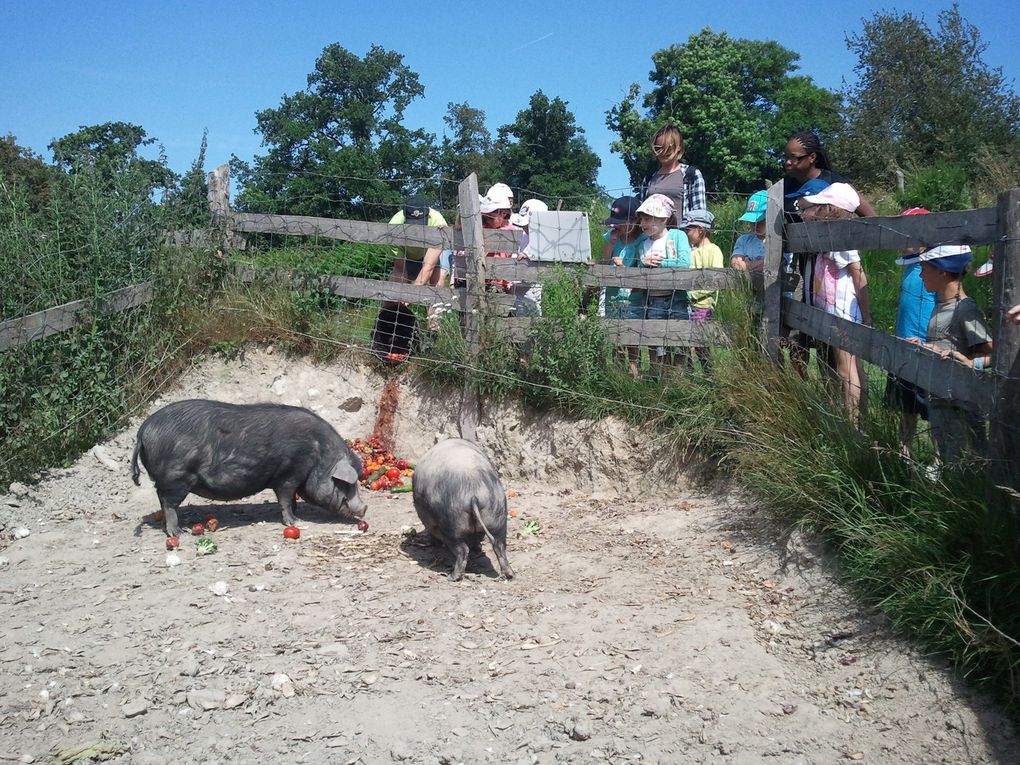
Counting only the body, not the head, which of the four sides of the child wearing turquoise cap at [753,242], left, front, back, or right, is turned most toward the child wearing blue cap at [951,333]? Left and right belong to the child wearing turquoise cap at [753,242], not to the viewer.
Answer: left

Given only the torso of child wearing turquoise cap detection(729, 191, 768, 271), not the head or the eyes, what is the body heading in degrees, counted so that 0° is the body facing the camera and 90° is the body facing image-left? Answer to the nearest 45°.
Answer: approximately 45°

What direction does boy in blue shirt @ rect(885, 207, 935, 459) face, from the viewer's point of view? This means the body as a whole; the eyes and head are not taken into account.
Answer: to the viewer's left

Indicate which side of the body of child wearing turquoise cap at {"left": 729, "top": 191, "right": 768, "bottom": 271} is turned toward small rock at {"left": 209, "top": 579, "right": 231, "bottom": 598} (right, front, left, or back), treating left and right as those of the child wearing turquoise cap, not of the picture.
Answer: front

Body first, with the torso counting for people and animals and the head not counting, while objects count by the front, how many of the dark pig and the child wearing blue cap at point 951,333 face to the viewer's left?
1

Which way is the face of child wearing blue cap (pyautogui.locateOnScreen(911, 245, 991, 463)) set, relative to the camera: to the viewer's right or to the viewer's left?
to the viewer's left

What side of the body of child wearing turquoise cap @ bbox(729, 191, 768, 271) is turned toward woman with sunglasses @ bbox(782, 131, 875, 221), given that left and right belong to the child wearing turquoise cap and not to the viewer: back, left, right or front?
left

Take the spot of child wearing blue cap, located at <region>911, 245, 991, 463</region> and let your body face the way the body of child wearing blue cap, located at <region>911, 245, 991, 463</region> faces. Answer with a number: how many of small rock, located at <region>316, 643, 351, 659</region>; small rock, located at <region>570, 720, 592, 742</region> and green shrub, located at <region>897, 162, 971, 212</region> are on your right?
1

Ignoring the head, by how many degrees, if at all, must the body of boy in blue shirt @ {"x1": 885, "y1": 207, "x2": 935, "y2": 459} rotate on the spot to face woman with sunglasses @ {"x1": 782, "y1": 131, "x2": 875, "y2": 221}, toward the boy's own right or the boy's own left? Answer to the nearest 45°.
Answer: approximately 45° to the boy's own right

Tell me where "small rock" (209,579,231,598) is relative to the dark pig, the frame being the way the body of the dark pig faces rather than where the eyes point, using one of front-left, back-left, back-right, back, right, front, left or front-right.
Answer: right

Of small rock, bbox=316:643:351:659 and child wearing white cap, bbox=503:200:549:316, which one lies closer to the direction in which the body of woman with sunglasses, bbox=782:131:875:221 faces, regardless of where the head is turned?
the small rock

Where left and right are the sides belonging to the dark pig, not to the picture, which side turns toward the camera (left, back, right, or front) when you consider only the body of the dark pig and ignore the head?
right

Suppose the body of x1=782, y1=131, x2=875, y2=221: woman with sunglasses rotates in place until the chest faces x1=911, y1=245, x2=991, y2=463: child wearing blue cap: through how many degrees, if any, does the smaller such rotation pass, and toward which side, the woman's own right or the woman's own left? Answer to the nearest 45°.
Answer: approximately 90° to the woman's own left

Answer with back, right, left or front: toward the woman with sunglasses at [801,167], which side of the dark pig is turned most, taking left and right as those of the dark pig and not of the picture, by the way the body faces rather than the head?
front

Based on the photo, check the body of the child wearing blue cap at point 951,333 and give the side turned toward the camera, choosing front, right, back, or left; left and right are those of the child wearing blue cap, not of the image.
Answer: left

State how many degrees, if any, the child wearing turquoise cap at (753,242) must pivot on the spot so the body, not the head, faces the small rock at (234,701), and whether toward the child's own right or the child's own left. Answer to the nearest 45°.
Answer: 0° — they already face it

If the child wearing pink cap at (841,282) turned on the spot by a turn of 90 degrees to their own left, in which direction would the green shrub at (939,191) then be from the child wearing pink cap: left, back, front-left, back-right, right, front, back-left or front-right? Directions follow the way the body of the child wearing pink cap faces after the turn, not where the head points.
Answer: back-left
